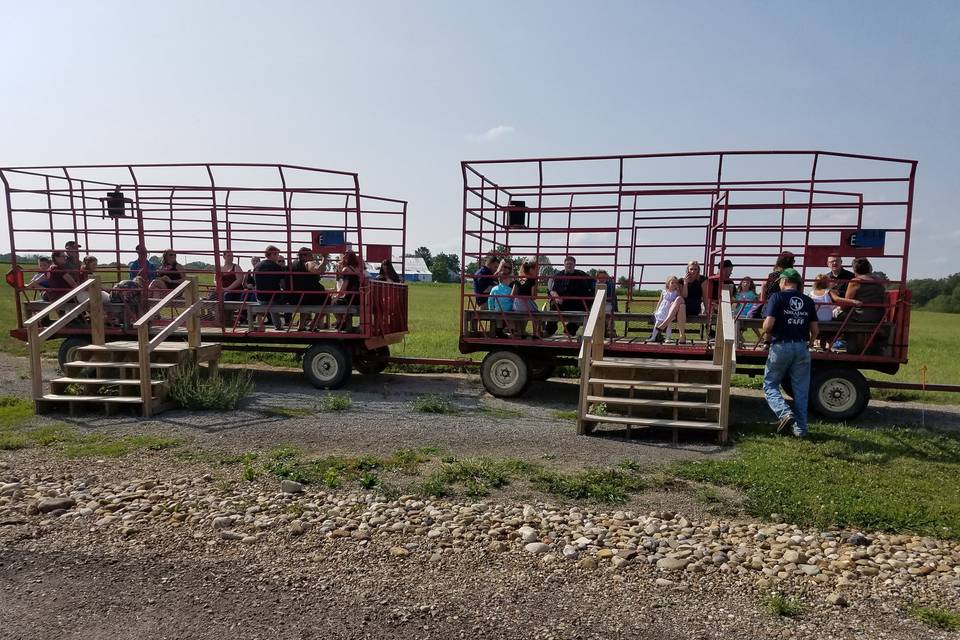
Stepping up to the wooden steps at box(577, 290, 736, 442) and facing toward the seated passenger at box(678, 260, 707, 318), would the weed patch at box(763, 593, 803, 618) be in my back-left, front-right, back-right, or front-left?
back-right

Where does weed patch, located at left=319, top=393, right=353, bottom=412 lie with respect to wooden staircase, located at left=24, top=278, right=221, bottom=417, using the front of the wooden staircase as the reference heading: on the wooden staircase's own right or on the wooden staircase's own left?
on the wooden staircase's own left

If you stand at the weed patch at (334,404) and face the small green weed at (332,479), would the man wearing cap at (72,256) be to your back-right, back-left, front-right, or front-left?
back-right

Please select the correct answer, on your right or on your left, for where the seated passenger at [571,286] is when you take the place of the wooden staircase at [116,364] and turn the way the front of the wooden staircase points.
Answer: on your left

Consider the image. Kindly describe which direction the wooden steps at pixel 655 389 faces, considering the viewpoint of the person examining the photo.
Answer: facing the viewer

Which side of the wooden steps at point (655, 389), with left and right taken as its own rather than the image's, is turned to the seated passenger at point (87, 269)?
right

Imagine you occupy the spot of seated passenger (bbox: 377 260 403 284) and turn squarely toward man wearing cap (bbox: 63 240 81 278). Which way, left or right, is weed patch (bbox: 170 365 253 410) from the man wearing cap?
left

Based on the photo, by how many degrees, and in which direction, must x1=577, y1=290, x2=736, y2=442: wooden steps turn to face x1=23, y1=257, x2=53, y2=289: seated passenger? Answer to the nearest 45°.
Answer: approximately 90° to its right

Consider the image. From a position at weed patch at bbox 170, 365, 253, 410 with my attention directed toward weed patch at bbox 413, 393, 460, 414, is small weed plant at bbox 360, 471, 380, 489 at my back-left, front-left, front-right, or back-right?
front-right
